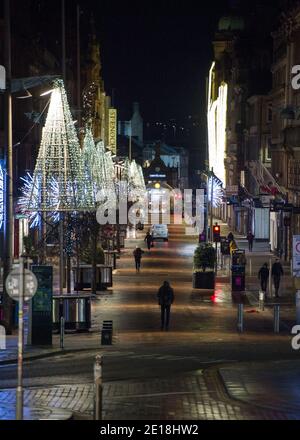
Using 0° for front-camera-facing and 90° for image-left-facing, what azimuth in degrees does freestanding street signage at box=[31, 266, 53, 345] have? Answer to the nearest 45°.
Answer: approximately 0°

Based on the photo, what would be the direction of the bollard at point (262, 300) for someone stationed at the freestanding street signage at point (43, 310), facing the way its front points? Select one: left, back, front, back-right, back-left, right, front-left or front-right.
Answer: back-left

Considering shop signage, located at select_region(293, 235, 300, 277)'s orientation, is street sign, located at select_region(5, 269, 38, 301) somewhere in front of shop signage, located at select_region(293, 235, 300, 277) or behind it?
in front

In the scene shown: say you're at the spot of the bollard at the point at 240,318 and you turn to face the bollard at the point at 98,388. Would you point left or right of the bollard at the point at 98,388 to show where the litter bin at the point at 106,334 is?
right

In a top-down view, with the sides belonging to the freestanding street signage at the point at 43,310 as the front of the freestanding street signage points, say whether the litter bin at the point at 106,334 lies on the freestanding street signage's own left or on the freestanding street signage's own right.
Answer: on the freestanding street signage's own left
